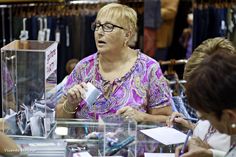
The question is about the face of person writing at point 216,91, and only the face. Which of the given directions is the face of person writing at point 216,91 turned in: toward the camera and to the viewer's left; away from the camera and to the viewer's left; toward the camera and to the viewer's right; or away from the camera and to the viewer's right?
away from the camera and to the viewer's left

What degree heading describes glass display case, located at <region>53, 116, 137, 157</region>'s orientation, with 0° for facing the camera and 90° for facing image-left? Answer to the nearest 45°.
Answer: approximately 0°

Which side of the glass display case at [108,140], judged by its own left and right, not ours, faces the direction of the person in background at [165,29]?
back

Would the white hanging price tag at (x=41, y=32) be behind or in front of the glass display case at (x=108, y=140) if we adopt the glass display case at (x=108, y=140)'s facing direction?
behind

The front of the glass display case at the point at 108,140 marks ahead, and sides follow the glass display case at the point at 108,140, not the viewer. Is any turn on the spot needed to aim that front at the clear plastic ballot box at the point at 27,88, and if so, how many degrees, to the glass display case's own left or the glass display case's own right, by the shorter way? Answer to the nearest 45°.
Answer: approximately 135° to the glass display case's own right

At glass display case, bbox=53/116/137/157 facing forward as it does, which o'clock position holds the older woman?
The older woman is roughly at 6 o'clock from the glass display case.

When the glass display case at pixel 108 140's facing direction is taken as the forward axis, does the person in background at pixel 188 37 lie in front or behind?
behind
